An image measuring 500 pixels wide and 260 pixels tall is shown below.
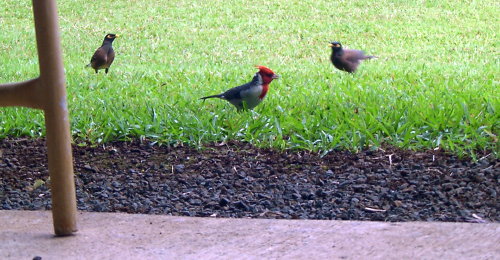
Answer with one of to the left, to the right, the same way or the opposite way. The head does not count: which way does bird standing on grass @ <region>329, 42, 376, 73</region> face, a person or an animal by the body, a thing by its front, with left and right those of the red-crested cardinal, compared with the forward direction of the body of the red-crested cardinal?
the opposite way

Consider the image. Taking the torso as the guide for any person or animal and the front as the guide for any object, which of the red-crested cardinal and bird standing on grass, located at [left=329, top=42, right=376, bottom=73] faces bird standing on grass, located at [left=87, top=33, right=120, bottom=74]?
bird standing on grass, located at [left=329, top=42, right=376, bottom=73]

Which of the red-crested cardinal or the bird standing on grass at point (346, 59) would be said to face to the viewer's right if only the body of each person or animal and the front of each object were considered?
the red-crested cardinal

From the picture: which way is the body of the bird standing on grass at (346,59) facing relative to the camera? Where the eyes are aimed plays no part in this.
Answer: to the viewer's left

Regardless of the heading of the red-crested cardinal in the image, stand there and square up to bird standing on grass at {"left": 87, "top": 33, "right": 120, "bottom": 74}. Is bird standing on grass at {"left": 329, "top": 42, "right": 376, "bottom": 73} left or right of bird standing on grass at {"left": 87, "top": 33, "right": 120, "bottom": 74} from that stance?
right

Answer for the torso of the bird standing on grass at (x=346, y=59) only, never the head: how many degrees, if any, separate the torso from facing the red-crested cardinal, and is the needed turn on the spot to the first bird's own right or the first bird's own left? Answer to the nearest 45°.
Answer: approximately 90° to the first bird's own left

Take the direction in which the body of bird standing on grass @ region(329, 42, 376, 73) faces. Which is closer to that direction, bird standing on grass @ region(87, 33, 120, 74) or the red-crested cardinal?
the bird standing on grass

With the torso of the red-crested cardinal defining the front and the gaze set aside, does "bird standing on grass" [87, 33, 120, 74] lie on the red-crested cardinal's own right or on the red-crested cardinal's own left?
on the red-crested cardinal's own left

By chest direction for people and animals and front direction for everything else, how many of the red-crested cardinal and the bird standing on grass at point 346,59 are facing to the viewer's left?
1

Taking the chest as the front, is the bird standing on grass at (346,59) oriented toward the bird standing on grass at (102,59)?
yes

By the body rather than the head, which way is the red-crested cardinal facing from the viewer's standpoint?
to the viewer's right

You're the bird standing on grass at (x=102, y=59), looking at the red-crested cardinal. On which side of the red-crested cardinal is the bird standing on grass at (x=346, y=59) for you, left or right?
left
